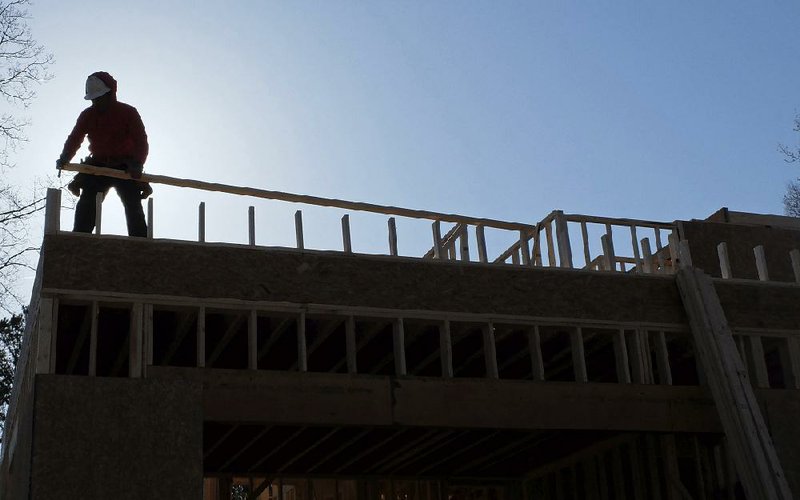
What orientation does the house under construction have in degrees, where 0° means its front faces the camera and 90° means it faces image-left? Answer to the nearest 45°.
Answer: approximately 0°

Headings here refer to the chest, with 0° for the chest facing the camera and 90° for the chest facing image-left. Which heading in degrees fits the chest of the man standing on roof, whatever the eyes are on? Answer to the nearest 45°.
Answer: approximately 45°
